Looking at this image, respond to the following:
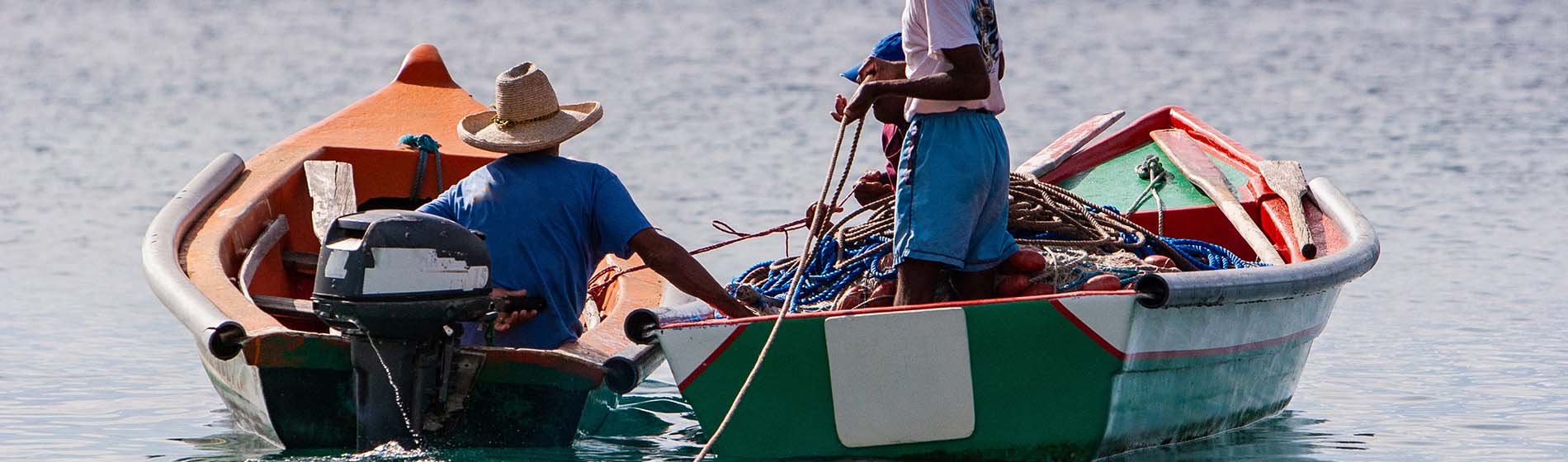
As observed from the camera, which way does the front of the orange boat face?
facing away from the viewer

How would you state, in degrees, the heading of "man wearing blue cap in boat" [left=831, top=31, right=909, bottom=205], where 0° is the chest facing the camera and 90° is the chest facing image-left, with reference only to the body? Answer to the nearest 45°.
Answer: approximately 90°

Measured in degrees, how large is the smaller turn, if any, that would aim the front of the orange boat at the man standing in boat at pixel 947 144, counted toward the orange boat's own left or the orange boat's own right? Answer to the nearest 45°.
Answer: approximately 135° to the orange boat's own right

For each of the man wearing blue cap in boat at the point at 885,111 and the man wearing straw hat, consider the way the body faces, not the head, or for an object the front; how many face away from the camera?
1

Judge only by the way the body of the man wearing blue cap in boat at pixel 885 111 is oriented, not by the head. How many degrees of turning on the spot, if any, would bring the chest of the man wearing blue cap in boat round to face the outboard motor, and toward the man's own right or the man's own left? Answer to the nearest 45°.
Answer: approximately 45° to the man's own left

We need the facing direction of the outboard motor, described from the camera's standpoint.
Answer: facing away from the viewer and to the right of the viewer

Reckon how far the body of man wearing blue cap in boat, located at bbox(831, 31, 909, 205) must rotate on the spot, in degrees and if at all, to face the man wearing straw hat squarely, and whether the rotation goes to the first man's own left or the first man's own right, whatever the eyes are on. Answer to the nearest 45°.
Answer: approximately 45° to the first man's own left

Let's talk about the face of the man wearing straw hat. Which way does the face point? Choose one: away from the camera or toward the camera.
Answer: away from the camera

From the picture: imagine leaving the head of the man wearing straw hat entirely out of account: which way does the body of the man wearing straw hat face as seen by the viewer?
away from the camera

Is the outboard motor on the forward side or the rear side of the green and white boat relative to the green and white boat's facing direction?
on the rear side

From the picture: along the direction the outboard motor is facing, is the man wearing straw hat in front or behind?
in front

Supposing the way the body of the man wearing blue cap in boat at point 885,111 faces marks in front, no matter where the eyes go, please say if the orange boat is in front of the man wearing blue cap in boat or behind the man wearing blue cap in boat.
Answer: in front
